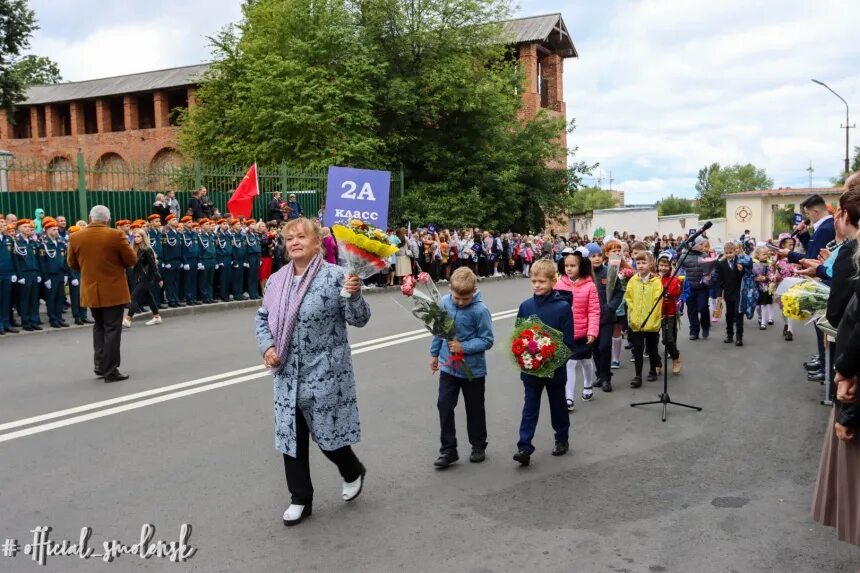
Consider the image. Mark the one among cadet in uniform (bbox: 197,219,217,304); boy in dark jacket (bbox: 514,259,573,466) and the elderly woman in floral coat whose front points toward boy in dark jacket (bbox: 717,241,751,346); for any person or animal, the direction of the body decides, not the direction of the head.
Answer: the cadet in uniform

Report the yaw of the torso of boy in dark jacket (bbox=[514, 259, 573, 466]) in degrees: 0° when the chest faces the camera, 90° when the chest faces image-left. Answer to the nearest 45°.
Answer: approximately 45°

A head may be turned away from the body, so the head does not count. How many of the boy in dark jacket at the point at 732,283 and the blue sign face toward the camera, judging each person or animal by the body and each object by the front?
2

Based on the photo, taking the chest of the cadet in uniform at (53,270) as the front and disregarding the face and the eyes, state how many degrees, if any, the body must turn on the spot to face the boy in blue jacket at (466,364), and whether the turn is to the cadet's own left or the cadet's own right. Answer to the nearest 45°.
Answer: approximately 45° to the cadet's own right

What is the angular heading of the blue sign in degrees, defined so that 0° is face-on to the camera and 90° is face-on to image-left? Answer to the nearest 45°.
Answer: approximately 0°

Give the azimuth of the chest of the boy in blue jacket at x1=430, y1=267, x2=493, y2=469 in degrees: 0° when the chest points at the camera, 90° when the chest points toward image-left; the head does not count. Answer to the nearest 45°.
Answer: approximately 45°

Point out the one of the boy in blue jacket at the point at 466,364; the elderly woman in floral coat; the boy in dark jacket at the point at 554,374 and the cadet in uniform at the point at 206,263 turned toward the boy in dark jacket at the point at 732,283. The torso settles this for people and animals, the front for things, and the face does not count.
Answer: the cadet in uniform

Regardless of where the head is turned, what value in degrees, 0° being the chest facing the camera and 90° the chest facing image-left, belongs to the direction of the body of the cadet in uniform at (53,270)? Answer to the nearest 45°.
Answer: approximately 315°

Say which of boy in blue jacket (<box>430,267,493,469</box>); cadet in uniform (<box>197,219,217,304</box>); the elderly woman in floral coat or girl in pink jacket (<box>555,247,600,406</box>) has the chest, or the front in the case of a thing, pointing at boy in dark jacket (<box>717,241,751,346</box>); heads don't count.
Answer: the cadet in uniform

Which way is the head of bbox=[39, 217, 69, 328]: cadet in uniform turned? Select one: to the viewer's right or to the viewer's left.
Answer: to the viewer's right

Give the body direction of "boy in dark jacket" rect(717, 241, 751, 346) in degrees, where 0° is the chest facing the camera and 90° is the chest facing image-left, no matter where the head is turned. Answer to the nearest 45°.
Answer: approximately 0°

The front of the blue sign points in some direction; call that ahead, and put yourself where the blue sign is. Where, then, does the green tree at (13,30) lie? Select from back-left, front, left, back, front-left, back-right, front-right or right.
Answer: back-right

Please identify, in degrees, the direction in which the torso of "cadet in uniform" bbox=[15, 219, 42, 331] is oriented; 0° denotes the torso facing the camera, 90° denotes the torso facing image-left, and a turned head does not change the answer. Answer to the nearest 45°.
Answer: approximately 315°

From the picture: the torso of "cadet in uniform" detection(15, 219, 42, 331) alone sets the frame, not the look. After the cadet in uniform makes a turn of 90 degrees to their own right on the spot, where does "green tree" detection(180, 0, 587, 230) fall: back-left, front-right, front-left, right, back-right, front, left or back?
back
